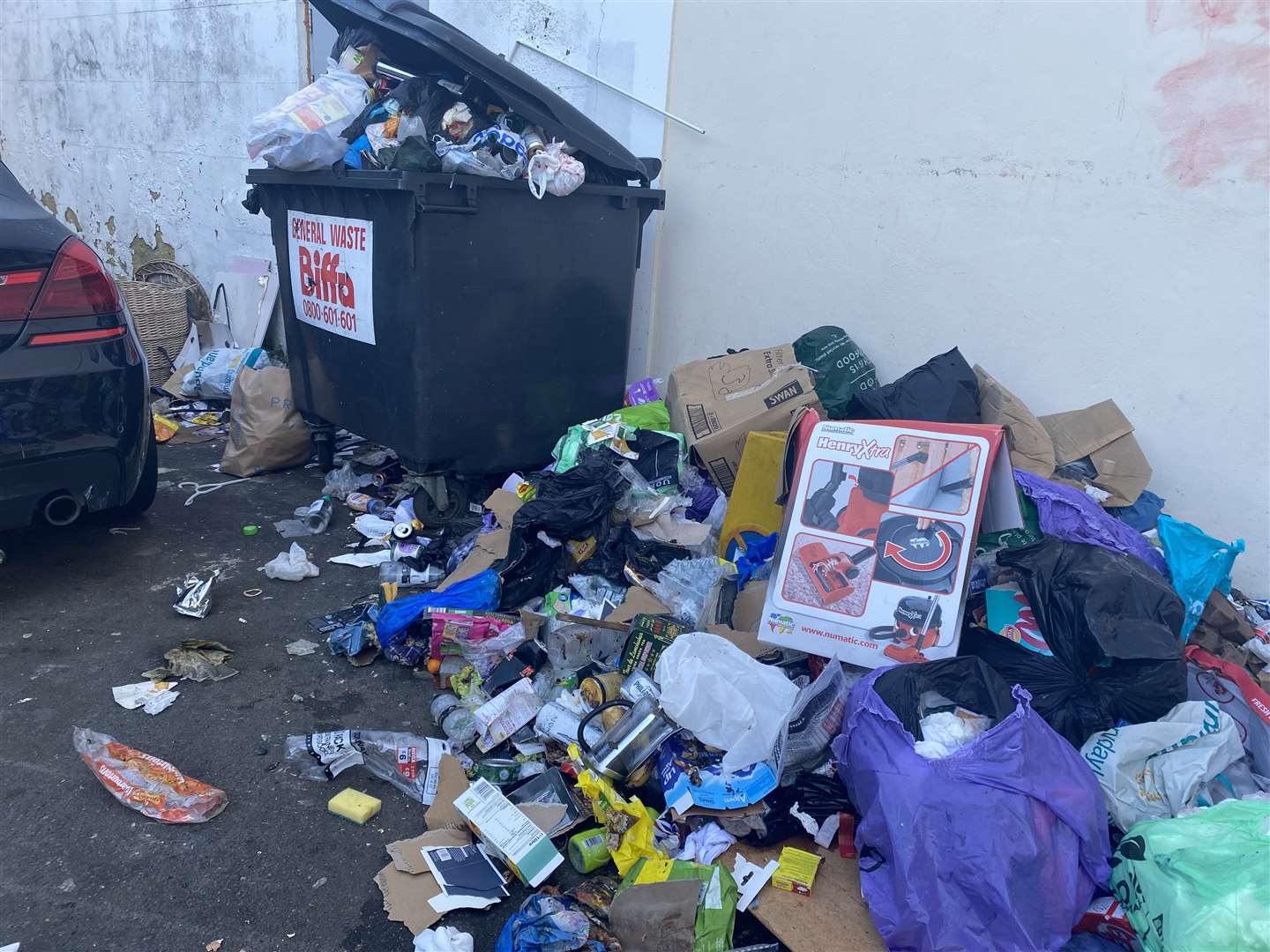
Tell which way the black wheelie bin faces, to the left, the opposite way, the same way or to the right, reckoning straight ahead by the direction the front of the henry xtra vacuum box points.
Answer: the same way

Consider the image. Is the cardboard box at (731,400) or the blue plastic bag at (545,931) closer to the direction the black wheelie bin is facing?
the blue plastic bag

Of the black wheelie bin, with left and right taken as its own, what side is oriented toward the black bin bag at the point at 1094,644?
left

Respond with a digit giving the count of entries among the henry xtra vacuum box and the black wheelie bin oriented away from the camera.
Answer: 0

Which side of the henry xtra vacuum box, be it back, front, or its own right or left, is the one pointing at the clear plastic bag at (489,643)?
right

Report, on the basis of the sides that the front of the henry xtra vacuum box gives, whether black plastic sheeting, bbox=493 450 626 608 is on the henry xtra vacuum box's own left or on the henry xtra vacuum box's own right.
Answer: on the henry xtra vacuum box's own right

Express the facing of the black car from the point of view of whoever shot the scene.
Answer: facing away from the viewer

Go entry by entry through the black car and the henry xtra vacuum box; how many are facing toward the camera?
1

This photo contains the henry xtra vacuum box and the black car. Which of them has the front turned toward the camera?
the henry xtra vacuum box

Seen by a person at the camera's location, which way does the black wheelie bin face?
facing the viewer and to the left of the viewer

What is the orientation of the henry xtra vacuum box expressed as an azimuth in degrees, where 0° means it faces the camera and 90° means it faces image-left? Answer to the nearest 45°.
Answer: approximately 0°

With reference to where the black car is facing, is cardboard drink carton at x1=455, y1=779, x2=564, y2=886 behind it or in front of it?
behind

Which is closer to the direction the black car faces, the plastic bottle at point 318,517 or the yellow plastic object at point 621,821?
the plastic bottle

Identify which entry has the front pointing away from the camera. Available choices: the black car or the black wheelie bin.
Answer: the black car

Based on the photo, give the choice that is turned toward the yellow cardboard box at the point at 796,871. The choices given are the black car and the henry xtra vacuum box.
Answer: the henry xtra vacuum box

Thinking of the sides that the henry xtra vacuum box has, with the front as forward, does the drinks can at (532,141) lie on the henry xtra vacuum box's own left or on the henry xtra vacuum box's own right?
on the henry xtra vacuum box's own right

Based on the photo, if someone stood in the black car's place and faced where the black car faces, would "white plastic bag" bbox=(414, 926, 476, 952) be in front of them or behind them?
behind

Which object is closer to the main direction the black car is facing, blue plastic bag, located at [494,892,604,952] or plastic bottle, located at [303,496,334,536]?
the plastic bottle
